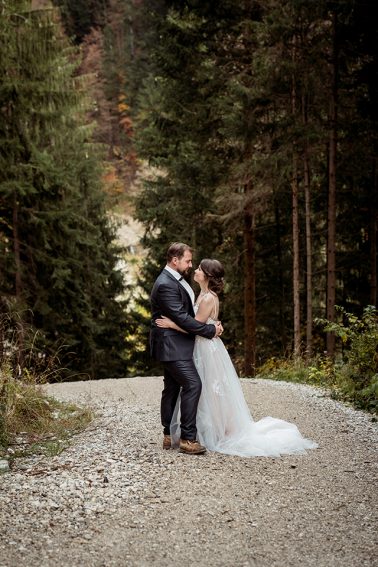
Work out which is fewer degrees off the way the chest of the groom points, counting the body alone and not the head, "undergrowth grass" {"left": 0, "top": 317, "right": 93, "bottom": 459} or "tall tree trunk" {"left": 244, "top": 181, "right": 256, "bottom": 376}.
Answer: the tall tree trunk

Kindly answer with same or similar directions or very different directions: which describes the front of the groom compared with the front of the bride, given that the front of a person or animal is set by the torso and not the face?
very different directions

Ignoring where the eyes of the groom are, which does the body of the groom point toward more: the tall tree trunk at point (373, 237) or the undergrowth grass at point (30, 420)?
the tall tree trunk

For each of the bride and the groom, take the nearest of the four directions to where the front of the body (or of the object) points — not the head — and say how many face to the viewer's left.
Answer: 1

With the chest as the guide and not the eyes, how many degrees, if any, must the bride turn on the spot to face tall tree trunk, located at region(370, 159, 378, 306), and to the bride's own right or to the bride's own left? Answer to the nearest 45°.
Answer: approximately 90° to the bride's own right

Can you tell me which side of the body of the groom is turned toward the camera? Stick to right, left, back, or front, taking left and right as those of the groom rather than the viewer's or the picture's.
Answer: right

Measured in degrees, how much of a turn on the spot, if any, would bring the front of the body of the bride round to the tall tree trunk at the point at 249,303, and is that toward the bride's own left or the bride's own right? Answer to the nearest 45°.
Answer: approximately 90° to the bride's own right

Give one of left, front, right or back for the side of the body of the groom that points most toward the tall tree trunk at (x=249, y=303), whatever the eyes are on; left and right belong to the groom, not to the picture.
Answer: left

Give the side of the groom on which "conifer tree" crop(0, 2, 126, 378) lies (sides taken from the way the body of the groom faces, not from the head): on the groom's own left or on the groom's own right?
on the groom's own left

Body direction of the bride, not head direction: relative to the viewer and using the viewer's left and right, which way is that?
facing to the left of the viewer
